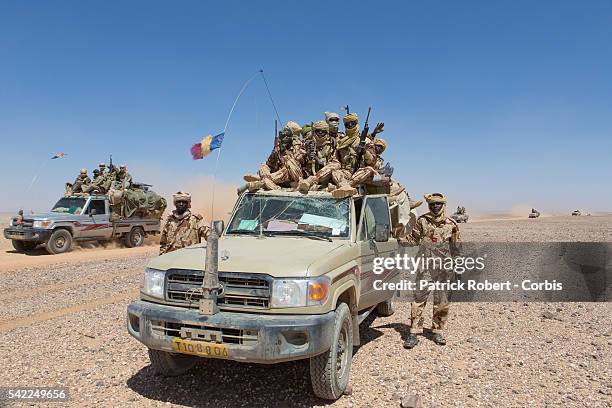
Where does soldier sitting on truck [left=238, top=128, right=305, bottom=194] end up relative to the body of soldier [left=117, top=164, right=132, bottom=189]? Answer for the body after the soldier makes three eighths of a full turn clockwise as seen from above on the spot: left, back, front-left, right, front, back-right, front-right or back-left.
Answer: back

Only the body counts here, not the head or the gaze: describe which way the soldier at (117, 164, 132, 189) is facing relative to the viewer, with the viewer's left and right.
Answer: facing the viewer and to the left of the viewer

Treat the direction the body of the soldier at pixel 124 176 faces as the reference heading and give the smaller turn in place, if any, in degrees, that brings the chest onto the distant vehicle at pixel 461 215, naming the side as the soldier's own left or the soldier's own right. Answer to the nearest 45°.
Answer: approximately 135° to the soldier's own left

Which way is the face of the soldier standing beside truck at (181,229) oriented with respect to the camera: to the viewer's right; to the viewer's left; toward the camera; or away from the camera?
toward the camera

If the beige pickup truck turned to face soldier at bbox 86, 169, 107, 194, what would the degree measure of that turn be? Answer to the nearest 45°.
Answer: approximately 90° to its right

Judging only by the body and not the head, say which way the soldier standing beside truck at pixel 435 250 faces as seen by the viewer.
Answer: toward the camera

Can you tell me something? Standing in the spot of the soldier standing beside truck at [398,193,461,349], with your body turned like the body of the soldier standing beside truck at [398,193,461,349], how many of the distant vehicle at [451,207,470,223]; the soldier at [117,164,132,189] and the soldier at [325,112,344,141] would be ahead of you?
0

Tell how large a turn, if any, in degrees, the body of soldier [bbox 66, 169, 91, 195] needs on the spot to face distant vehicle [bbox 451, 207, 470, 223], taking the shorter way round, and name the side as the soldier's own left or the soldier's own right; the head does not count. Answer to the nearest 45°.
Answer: approximately 135° to the soldier's own left

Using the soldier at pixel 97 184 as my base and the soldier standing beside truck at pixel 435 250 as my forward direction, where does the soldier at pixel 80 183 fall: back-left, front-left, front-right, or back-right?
back-right

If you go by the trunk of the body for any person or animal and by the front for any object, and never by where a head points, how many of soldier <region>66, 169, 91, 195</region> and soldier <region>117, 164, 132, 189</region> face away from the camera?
0

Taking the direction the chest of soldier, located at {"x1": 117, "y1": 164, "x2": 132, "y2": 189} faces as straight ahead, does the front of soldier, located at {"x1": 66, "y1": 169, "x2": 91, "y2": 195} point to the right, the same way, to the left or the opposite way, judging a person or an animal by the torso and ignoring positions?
the same way

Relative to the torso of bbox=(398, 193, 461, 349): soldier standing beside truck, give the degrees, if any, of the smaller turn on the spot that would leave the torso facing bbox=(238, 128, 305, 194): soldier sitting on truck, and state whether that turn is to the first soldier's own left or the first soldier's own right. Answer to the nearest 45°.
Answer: approximately 90° to the first soldier's own right

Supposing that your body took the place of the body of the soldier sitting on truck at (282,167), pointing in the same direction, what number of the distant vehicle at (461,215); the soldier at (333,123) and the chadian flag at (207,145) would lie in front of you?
1

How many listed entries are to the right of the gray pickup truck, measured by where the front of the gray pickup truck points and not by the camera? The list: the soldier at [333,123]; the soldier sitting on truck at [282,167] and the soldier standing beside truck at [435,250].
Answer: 0

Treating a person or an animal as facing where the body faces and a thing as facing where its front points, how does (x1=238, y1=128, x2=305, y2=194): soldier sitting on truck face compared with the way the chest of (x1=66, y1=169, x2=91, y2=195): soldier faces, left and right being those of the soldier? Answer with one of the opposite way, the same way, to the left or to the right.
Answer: the same way

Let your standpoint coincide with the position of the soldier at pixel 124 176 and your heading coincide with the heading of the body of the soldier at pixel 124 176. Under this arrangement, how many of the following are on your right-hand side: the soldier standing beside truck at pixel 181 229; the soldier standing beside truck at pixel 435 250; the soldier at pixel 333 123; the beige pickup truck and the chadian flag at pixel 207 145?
0
